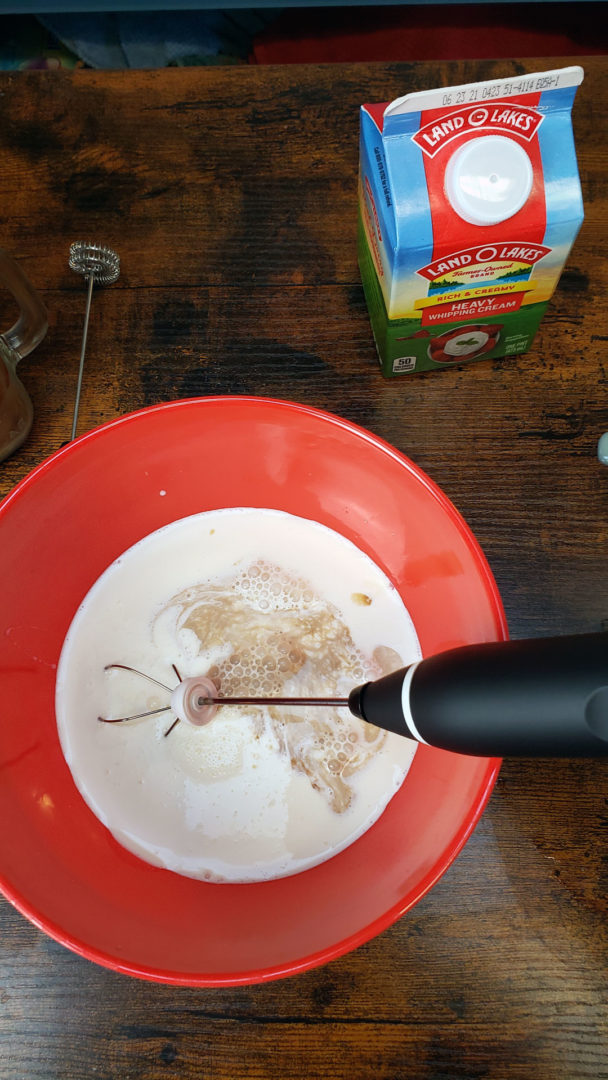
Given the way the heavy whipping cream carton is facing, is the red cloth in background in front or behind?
behind

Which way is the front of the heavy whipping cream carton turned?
toward the camera
